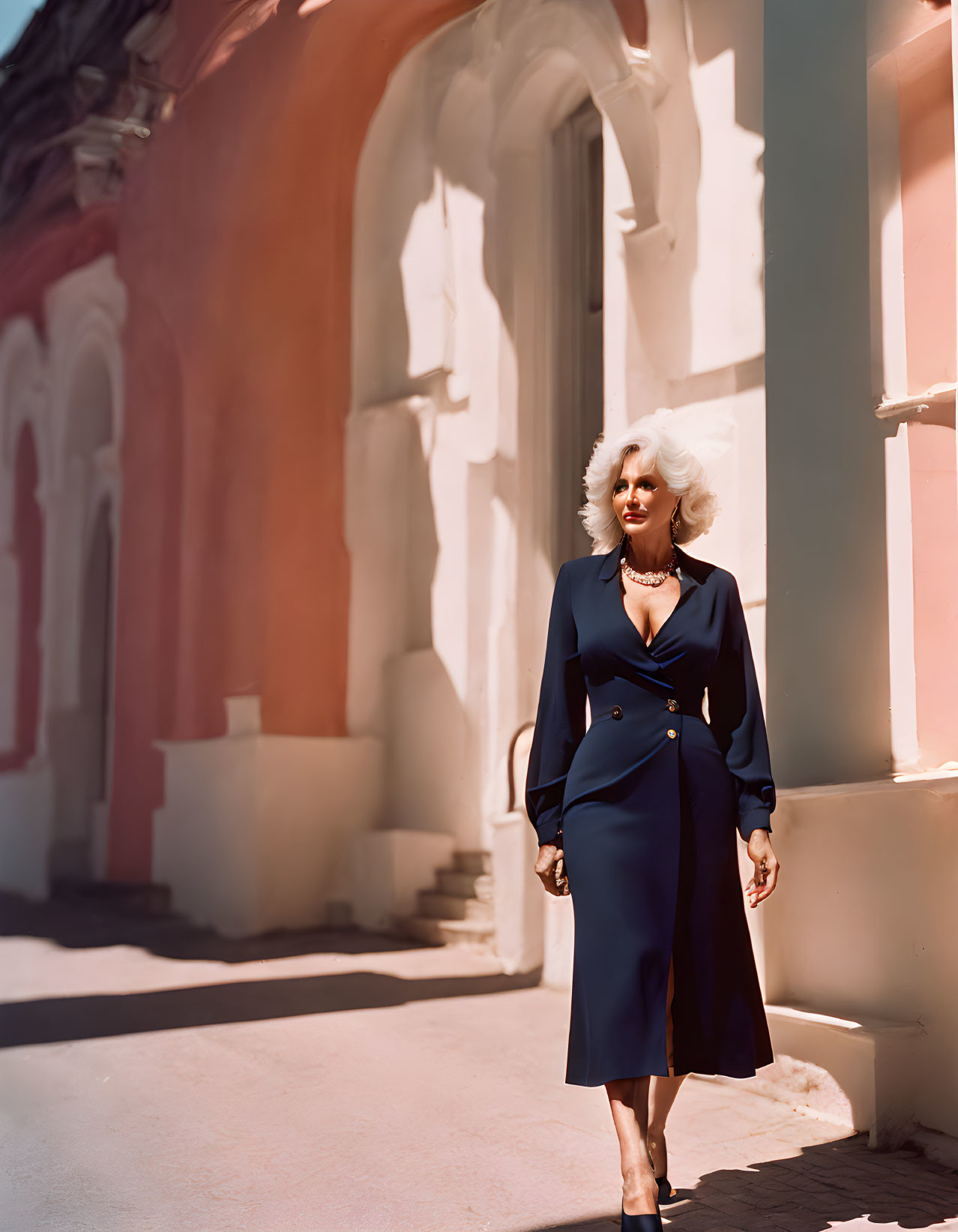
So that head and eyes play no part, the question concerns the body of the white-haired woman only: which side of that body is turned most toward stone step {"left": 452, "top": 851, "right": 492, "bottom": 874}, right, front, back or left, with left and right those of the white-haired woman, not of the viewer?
back

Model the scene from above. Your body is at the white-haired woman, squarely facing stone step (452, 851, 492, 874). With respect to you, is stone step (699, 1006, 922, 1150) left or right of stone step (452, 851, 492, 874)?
right

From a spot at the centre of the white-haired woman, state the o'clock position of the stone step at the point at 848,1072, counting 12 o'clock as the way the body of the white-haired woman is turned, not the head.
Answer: The stone step is roughly at 7 o'clock from the white-haired woman.

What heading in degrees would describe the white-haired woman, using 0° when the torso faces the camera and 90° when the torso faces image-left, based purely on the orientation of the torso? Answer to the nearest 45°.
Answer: approximately 0°

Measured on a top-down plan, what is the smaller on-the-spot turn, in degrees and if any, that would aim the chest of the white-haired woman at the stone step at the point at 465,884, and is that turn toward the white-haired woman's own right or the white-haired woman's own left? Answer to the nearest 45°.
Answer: approximately 180°
